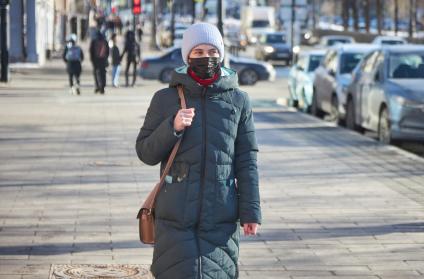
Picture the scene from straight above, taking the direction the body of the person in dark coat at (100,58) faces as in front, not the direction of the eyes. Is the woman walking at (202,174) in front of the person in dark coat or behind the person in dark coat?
behind

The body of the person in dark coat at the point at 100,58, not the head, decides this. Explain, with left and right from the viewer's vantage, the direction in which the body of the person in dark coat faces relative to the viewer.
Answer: facing away from the viewer

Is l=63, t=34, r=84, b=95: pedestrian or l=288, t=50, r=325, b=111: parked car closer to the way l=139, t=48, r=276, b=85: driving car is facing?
the parked car

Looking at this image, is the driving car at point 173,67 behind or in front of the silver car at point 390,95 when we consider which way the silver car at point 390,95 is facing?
behind

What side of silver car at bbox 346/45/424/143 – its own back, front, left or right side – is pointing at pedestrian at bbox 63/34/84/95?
back

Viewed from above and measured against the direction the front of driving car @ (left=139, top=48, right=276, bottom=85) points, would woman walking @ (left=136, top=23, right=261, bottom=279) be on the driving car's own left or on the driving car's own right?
on the driving car's own right

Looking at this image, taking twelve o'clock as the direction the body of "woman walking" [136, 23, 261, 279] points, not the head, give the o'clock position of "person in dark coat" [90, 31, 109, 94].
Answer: The person in dark coat is roughly at 6 o'clock from the woman walking.

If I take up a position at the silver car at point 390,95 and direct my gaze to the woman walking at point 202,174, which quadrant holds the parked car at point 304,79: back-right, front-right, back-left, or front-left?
back-right

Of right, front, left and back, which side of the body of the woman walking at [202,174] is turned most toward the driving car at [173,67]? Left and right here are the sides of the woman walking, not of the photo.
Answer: back
